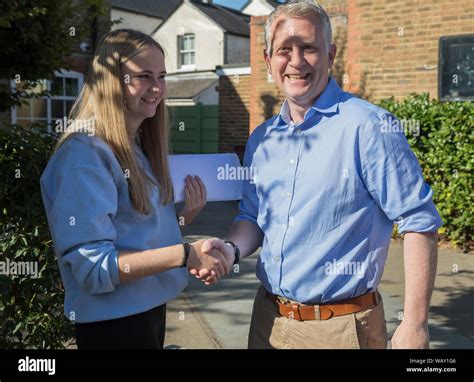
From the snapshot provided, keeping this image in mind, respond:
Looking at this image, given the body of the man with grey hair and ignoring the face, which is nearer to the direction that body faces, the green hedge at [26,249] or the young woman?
the young woman

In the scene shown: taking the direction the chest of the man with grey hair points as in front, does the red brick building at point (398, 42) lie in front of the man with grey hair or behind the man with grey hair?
behind

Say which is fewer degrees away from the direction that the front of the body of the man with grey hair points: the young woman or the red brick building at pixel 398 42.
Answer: the young woman

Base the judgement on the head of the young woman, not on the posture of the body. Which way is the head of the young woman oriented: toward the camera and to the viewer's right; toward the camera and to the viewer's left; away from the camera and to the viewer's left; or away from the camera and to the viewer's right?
toward the camera and to the viewer's right

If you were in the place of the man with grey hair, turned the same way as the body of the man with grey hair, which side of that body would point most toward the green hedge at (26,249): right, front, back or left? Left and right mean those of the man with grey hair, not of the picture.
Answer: right

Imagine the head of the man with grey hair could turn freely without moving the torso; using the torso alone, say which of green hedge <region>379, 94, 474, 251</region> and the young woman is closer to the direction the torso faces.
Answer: the young woman

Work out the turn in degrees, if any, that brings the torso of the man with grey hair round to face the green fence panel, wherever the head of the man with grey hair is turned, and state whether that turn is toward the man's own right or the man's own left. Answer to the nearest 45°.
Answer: approximately 135° to the man's own right
